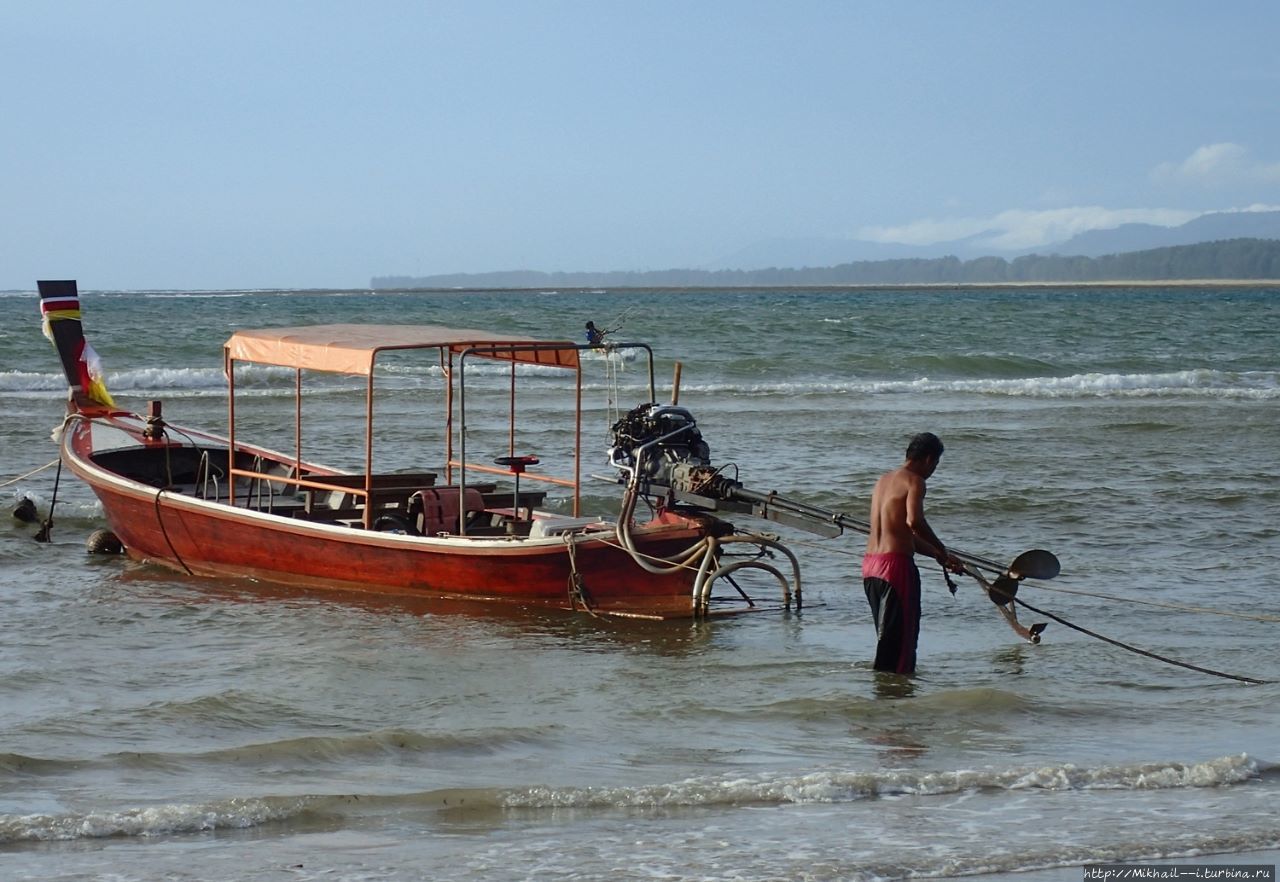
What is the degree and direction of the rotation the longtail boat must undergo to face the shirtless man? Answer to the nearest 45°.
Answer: approximately 180°

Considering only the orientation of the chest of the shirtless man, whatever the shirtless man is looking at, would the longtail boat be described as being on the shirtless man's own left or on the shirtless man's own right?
on the shirtless man's own left

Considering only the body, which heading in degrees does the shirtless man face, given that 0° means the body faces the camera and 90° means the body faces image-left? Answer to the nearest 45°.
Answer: approximately 225°

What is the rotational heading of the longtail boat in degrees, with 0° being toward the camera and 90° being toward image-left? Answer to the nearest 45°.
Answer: approximately 135°
